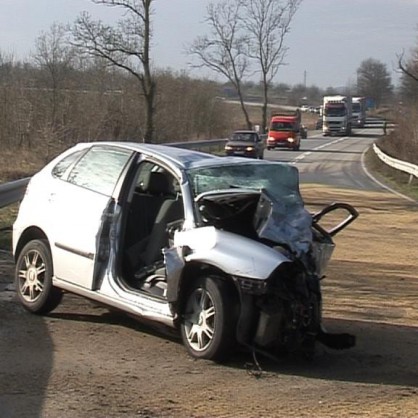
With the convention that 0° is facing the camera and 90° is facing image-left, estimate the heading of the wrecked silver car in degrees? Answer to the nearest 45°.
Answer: approximately 315°

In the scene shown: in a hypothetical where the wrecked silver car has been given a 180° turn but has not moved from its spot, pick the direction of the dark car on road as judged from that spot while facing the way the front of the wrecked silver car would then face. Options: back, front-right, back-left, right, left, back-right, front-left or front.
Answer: front-right

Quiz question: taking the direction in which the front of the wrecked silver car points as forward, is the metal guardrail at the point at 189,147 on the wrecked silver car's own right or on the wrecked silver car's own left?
on the wrecked silver car's own left

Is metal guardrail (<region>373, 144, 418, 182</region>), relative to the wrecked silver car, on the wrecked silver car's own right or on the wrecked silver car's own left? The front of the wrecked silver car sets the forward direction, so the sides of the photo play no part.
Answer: on the wrecked silver car's own left
